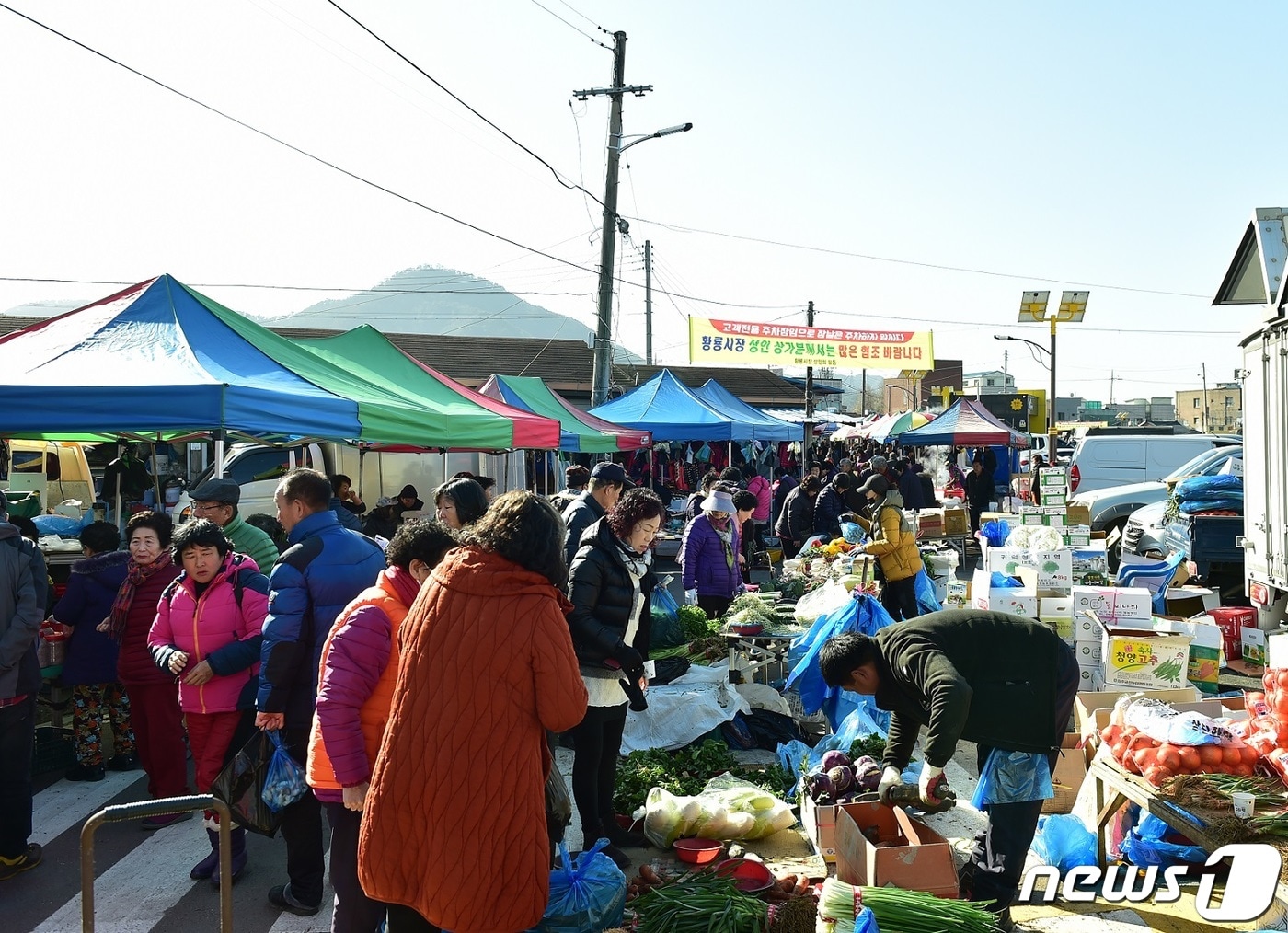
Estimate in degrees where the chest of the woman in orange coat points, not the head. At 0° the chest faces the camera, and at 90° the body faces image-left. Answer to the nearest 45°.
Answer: approximately 225°

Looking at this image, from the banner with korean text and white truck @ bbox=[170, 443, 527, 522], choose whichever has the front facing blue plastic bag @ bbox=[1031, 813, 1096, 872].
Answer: the banner with korean text

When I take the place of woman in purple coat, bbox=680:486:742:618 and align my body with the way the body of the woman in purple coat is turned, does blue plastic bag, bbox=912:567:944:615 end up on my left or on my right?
on my left

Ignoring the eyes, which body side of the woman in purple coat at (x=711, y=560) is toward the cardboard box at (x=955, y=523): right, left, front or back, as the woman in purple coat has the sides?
left

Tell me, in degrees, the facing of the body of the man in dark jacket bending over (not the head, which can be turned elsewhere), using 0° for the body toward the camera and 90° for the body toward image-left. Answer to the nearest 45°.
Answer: approximately 90°

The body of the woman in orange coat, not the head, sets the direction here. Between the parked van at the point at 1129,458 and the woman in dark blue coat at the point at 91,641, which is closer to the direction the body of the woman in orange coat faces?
the parked van

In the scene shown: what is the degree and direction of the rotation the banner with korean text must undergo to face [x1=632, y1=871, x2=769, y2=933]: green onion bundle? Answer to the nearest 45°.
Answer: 0° — it already faces it
